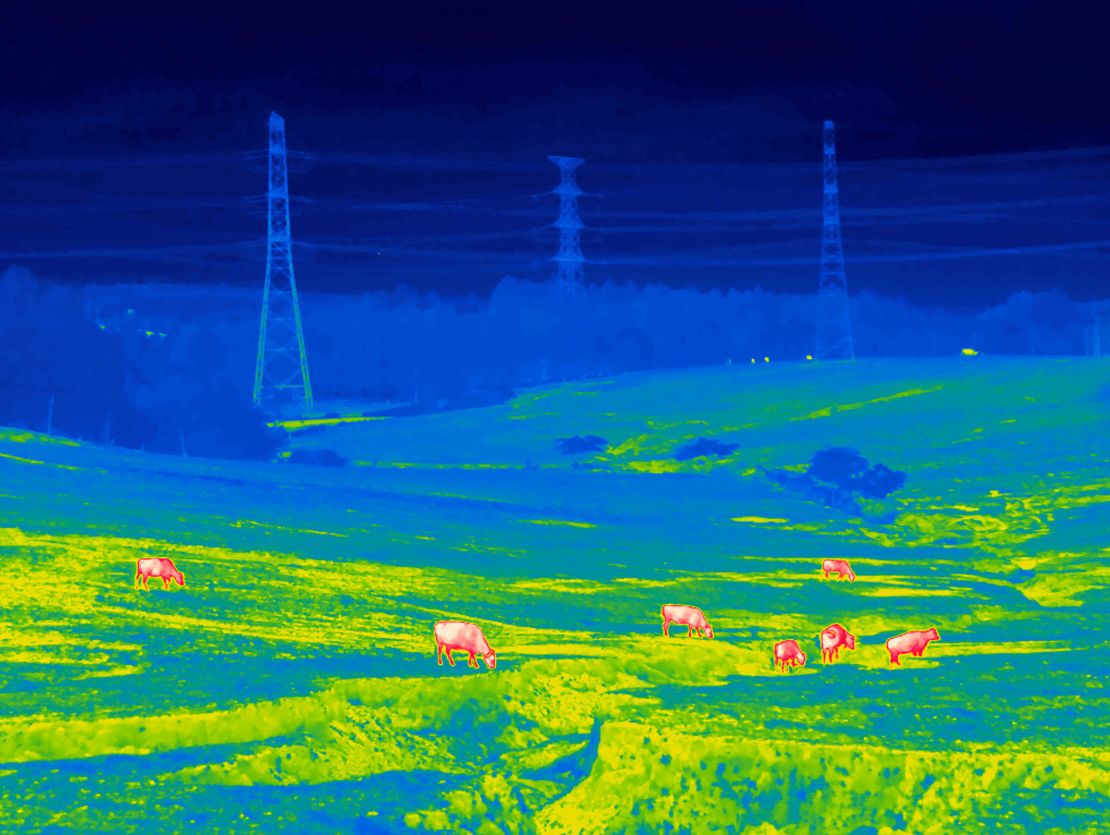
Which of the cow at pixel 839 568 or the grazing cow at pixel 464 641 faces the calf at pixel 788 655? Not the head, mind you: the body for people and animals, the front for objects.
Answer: the grazing cow

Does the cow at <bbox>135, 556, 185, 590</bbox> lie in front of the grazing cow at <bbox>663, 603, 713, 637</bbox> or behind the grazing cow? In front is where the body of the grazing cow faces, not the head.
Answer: behind

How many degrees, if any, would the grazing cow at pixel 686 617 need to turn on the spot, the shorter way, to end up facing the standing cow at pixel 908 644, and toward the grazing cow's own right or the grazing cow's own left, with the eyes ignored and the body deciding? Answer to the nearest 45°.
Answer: approximately 45° to the grazing cow's own right

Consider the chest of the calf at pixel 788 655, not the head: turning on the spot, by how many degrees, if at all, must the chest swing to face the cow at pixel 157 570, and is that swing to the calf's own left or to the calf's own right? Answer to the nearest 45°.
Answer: approximately 180°

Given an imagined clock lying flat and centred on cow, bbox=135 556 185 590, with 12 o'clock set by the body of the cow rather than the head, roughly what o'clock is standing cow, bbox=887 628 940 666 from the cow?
The standing cow is roughly at 1 o'clock from the cow.

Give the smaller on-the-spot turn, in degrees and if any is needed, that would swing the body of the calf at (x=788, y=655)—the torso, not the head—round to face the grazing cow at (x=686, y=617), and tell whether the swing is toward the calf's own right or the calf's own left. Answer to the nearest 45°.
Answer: approximately 135° to the calf's own left

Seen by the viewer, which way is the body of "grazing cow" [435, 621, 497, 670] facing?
to the viewer's right

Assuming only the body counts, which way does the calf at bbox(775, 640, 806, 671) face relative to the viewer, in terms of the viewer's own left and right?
facing to the right of the viewer

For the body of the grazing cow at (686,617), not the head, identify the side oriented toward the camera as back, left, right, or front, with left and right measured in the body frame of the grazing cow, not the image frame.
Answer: right

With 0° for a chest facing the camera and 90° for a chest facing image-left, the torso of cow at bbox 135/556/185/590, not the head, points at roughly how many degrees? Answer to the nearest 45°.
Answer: approximately 270°

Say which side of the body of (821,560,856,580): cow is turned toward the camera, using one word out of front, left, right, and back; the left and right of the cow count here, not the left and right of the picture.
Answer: right

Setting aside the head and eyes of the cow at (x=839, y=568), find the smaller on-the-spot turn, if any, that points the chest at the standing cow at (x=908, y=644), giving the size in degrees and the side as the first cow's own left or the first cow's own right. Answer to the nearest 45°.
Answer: approximately 90° to the first cow's own right
